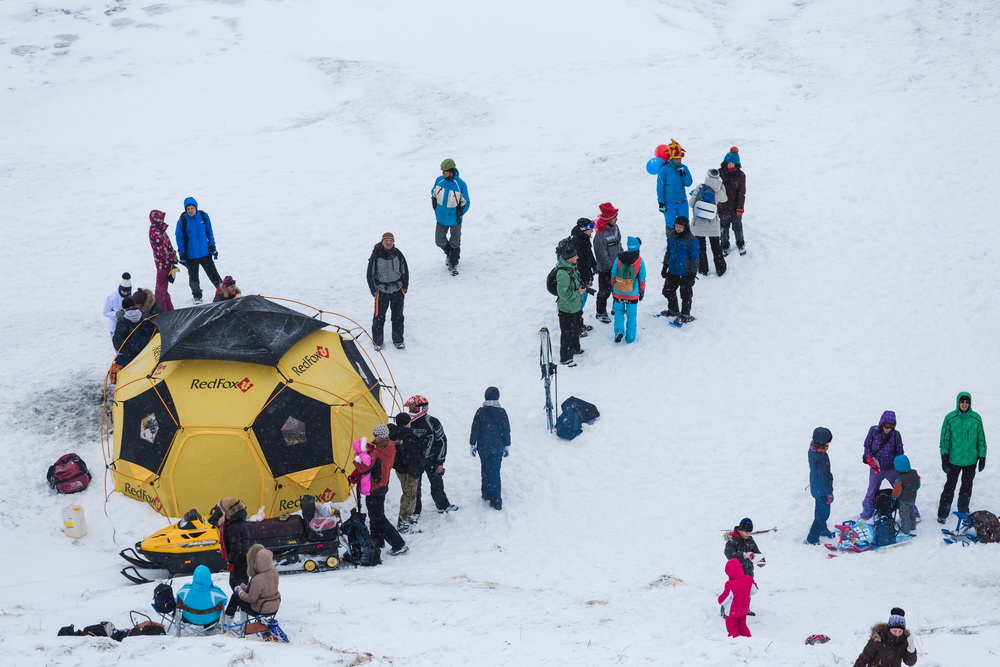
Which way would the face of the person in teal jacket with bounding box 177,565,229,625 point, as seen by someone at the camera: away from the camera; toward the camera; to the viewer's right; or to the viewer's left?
away from the camera

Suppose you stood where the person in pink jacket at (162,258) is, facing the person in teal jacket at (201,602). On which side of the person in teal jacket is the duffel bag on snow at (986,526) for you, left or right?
left

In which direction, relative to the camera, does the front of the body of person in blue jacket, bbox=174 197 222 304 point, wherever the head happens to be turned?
toward the camera

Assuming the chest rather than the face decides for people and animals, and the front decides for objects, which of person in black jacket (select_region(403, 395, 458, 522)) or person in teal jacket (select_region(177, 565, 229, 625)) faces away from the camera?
the person in teal jacket

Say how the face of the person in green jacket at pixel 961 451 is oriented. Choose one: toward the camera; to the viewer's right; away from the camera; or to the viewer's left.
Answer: toward the camera

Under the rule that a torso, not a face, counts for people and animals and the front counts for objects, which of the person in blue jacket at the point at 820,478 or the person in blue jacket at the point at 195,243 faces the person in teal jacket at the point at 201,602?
the person in blue jacket at the point at 195,243

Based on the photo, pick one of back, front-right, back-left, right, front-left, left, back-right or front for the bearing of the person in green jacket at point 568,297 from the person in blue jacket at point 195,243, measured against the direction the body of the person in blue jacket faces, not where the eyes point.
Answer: front-left

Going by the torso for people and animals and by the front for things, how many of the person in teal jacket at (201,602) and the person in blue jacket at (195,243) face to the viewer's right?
0

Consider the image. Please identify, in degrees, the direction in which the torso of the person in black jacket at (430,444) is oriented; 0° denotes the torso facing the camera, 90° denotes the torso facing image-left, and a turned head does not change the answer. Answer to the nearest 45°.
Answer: approximately 45°

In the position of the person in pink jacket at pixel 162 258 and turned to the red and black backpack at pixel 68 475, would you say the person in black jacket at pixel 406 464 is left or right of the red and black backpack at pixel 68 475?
left

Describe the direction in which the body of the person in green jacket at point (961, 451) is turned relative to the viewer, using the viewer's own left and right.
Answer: facing the viewer

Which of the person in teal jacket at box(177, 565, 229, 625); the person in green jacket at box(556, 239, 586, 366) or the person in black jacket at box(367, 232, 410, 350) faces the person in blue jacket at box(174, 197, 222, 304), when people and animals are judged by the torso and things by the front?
the person in teal jacket

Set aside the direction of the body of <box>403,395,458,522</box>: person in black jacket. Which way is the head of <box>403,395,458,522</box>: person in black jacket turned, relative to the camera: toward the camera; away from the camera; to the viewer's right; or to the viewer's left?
to the viewer's left
